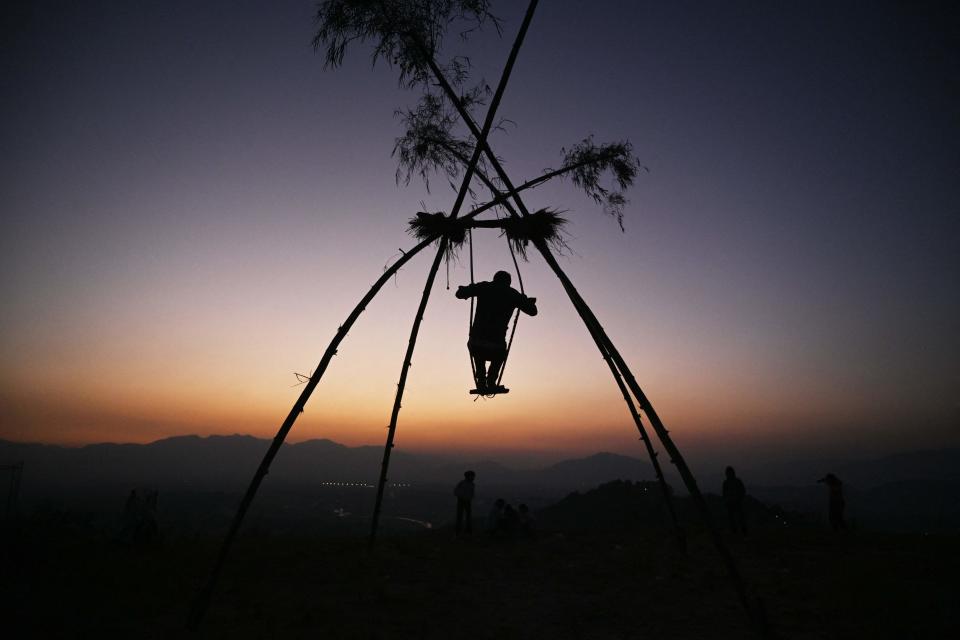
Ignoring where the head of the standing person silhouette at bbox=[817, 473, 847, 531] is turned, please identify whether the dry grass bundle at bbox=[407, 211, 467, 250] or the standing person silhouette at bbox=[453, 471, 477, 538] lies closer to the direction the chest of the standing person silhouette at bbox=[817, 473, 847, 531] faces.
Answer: the standing person silhouette

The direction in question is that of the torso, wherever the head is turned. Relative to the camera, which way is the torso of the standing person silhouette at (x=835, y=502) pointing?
to the viewer's left

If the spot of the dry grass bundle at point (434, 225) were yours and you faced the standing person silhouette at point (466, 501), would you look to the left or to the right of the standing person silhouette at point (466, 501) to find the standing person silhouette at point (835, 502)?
right

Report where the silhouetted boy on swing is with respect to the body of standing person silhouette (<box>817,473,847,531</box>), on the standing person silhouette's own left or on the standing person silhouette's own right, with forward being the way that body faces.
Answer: on the standing person silhouette's own left

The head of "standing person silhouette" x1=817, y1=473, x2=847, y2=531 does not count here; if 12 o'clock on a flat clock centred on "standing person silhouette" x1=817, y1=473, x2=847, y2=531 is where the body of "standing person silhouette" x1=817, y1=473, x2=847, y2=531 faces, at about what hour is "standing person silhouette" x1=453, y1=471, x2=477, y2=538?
"standing person silhouette" x1=453, y1=471, x2=477, y2=538 is roughly at 11 o'clock from "standing person silhouette" x1=817, y1=473, x2=847, y2=531.

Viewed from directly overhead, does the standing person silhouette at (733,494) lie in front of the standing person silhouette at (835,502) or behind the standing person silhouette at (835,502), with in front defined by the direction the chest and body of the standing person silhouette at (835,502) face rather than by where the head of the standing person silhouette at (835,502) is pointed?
in front

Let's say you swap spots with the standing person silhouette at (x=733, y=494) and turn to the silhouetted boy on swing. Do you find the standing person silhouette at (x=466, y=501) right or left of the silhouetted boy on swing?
right

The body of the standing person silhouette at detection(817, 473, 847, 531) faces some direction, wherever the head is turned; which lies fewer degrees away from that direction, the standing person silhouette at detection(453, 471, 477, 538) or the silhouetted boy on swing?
the standing person silhouette
